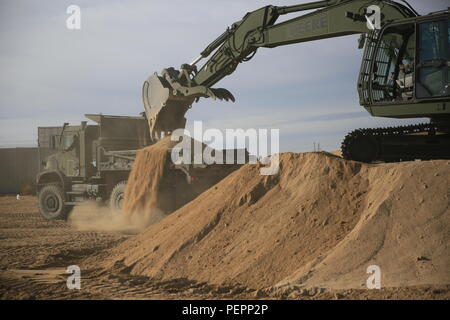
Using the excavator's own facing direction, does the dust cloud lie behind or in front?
in front

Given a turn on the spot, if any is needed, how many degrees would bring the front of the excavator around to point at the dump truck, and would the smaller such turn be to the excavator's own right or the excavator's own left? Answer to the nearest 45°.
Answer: approximately 45° to the excavator's own right

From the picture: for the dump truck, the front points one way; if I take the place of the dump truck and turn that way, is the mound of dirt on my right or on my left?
on my left

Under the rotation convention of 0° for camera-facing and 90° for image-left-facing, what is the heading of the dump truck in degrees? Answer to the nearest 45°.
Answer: approximately 45°

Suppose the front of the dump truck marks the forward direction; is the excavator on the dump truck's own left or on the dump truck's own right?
on the dump truck's own left

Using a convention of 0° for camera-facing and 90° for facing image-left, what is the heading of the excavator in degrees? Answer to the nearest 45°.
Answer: approximately 90°

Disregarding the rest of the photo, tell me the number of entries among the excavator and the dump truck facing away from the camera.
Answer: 0
